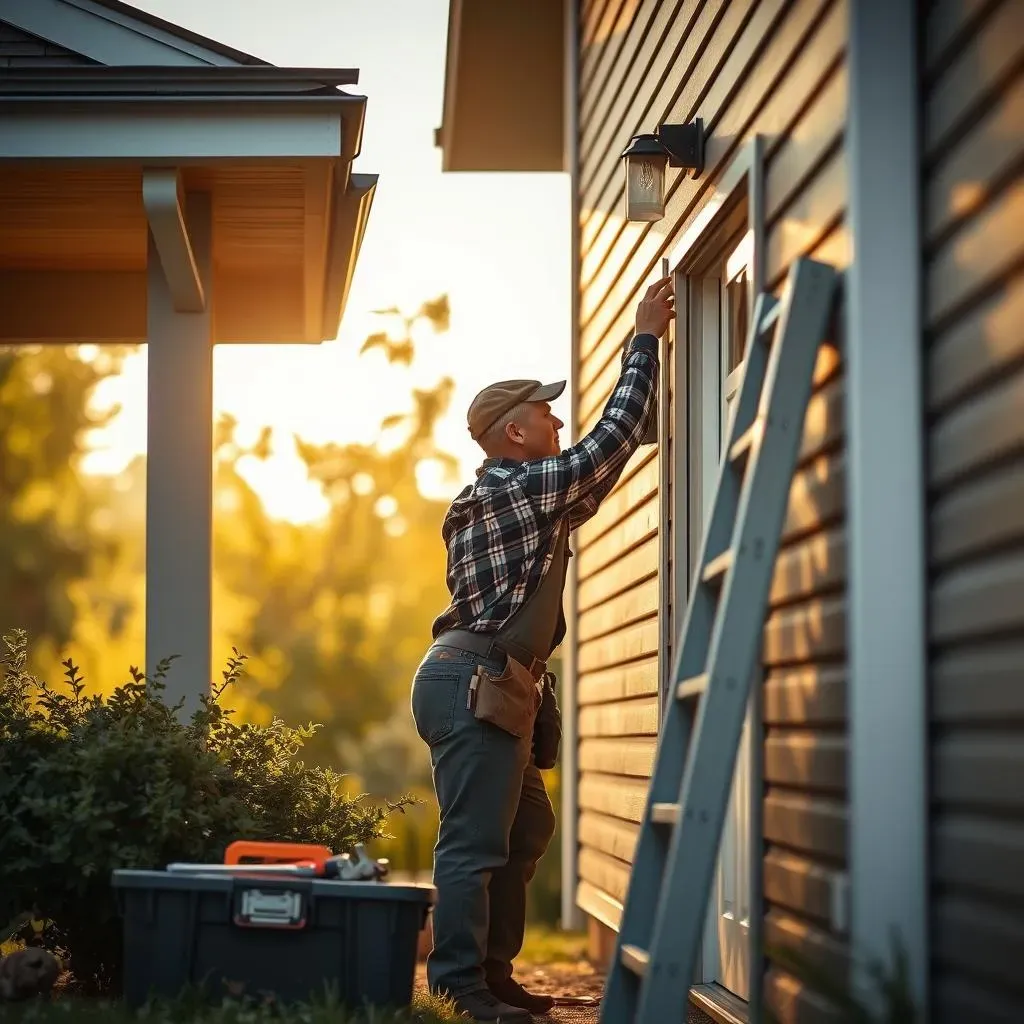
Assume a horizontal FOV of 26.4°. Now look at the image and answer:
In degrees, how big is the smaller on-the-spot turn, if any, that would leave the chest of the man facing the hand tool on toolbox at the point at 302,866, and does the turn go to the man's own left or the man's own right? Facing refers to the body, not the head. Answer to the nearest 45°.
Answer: approximately 135° to the man's own right

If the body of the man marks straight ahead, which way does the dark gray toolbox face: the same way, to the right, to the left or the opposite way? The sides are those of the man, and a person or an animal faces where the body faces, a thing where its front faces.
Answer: to the right

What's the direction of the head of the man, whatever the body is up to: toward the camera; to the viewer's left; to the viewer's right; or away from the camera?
to the viewer's right

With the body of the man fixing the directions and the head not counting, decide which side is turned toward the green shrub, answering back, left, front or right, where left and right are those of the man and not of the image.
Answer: back

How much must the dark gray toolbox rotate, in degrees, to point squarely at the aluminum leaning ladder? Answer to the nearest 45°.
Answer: approximately 45° to its left

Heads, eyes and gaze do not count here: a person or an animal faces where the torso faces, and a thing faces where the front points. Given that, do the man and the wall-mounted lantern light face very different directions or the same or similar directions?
very different directions

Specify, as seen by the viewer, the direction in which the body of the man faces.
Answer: to the viewer's right

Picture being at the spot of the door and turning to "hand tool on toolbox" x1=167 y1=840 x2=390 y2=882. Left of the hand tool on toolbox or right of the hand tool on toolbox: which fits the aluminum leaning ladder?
left

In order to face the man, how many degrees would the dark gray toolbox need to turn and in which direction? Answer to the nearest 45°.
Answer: approximately 135° to its left

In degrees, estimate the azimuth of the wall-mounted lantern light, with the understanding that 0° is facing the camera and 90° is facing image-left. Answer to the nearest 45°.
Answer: approximately 90°

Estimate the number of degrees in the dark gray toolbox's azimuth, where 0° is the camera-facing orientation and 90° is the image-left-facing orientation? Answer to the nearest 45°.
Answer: approximately 0°
